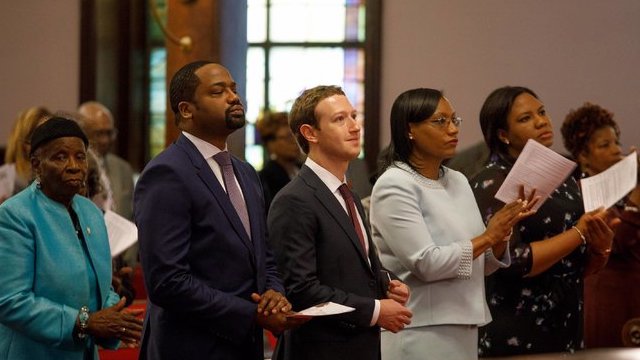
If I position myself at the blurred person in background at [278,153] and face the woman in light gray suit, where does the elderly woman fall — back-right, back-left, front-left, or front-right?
front-right

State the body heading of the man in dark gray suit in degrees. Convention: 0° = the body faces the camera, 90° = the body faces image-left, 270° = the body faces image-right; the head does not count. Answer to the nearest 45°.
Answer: approximately 315°

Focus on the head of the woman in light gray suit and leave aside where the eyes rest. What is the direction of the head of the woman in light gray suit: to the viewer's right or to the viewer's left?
to the viewer's right

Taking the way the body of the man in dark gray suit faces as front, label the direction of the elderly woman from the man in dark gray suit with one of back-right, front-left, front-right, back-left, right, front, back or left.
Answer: back-right

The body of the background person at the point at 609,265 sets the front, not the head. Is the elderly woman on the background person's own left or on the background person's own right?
on the background person's own right

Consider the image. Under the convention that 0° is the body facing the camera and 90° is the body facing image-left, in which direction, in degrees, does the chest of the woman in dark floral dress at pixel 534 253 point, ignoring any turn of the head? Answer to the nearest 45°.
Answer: approximately 315°

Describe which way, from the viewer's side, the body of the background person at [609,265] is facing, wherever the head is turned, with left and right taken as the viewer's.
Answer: facing the viewer and to the right of the viewer

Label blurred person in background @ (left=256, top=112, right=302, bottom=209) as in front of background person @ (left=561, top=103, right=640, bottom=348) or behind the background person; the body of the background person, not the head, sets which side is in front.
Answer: behind

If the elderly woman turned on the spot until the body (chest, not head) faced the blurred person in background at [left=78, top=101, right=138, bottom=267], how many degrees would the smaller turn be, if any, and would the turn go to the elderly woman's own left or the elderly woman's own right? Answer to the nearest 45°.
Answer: approximately 135° to the elderly woman's own left

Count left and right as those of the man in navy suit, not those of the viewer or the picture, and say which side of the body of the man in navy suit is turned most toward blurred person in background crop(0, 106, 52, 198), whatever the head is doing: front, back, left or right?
back

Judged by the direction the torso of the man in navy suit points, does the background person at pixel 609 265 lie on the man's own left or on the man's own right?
on the man's own left

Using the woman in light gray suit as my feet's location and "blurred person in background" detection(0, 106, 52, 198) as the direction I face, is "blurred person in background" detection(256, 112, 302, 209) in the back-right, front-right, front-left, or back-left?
front-right
